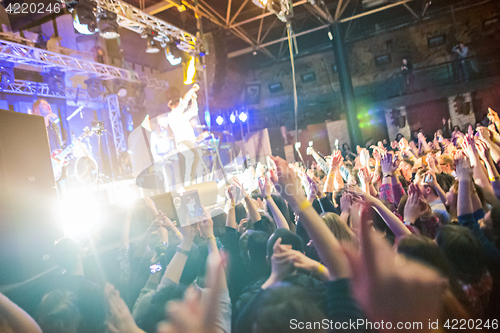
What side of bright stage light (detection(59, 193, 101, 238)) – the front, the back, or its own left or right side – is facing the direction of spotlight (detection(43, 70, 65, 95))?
back

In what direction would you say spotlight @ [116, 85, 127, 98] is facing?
toward the camera

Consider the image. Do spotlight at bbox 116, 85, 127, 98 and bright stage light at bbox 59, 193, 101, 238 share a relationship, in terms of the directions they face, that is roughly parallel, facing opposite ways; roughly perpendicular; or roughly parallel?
roughly parallel

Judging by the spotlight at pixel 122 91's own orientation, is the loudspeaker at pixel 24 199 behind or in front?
in front

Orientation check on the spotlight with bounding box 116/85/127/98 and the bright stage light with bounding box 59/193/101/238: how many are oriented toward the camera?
2

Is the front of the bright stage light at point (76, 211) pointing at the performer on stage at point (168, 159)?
no

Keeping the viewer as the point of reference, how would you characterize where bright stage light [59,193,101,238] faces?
facing the viewer

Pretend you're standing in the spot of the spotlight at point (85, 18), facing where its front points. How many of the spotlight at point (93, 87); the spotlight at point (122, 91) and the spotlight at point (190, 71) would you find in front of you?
0

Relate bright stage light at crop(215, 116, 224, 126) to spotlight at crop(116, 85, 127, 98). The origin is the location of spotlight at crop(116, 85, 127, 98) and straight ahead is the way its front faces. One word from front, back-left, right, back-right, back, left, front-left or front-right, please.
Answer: left

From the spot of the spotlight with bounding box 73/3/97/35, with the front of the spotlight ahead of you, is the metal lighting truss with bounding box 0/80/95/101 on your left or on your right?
on your right
